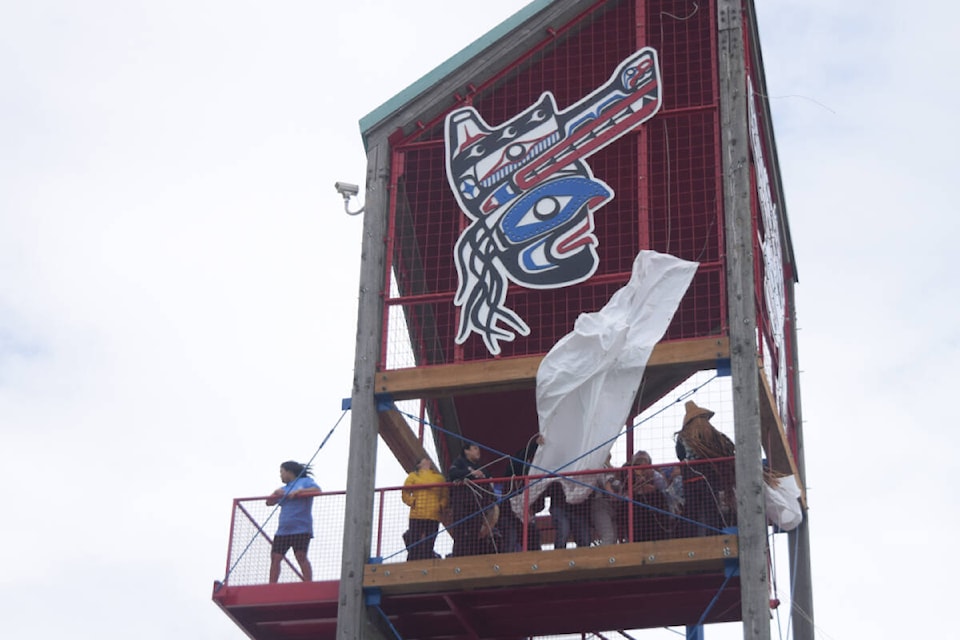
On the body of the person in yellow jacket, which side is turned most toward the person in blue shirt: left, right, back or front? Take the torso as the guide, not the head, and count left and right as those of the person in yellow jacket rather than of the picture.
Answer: right

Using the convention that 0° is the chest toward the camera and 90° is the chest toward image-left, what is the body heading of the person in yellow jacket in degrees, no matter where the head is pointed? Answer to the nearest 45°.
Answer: approximately 0°

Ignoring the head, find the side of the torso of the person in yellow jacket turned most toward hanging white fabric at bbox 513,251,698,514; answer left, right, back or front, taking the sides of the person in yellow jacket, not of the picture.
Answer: left

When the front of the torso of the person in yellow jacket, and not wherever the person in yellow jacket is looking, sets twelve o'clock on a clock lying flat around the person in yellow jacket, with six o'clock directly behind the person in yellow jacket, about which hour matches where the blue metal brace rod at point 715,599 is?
The blue metal brace rod is roughly at 9 o'clock from the person in yellow jacket.

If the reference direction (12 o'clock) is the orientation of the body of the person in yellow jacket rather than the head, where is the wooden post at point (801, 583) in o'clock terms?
The wooden post is roughly at 8 o'clock from the person in yellow jacket.
